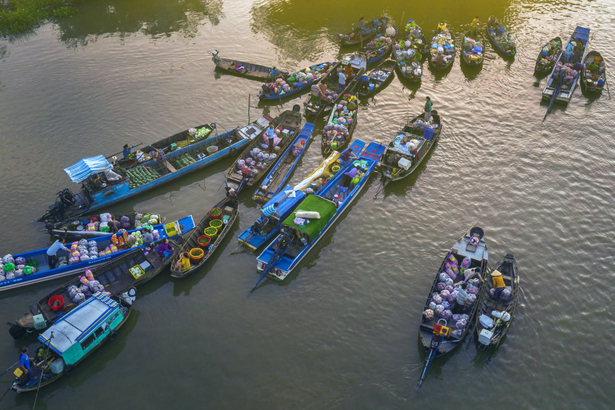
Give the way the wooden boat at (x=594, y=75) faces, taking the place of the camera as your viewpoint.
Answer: facing away from the viewer

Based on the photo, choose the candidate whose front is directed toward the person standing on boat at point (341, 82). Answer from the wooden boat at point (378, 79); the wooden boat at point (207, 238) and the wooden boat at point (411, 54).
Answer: the wooden boat at point (207, 238)

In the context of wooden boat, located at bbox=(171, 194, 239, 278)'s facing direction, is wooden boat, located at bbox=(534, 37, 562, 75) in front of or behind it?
in front

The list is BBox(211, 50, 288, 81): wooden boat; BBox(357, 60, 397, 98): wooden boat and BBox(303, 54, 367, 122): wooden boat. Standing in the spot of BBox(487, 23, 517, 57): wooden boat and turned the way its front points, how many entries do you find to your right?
3

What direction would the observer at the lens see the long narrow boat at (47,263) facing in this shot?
facing away from the viewer and to the right of the viewer

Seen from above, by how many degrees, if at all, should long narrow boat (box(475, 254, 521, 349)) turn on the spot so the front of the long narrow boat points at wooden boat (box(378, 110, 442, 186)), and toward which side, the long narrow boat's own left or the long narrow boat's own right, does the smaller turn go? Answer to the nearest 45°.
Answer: approximately 45° to the long narrow boat's own left

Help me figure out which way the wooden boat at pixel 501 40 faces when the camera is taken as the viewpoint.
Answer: facing the viewer and to the right of the viewer

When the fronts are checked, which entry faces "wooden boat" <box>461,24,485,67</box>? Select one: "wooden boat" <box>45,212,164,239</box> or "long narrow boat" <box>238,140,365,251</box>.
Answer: the long narrow boat

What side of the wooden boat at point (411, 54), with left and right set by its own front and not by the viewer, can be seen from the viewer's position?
back

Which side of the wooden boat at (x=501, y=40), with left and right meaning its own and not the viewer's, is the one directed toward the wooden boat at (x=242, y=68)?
right

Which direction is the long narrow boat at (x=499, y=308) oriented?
away from the camera

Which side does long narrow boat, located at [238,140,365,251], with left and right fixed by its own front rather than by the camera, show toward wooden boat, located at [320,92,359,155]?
front
